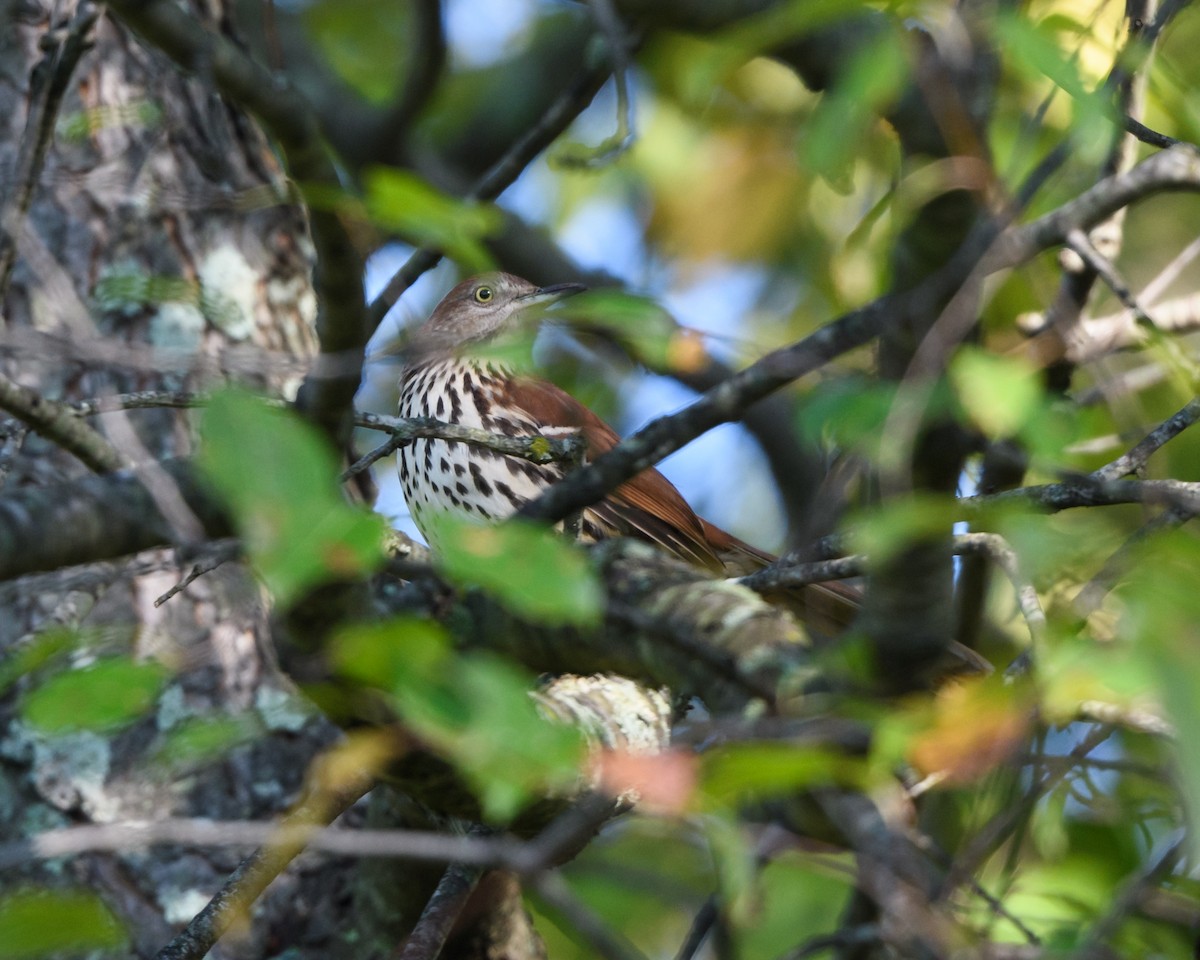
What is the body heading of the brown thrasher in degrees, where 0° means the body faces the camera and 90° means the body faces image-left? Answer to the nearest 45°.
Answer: approximately 45°

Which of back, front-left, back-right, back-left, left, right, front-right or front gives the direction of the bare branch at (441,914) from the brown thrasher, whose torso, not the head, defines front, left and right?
front-left

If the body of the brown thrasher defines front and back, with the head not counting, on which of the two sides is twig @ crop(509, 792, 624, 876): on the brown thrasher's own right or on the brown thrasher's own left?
on the brown thrasher's own left

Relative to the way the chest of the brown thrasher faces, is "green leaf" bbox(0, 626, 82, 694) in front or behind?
in front

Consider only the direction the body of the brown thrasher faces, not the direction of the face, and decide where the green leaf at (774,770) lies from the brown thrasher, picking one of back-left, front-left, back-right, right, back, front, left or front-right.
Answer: front-left

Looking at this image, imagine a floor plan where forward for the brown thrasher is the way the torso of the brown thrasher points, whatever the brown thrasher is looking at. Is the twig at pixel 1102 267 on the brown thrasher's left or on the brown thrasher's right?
on the brown thrasher's left

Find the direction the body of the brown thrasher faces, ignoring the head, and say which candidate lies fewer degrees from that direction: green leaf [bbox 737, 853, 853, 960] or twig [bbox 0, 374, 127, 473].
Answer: the twig

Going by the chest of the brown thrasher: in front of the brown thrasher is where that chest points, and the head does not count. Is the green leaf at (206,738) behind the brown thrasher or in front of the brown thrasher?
in front

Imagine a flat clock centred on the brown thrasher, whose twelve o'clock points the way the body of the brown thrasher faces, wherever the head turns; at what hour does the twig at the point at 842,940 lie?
The twig is roughly at 10 o'clock from the brown thrasher.

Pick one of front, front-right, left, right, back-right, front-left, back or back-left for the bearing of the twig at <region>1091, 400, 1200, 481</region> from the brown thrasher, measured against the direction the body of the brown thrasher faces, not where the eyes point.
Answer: left

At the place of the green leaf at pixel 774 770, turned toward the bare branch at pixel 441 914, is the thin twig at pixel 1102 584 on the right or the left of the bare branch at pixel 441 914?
right
